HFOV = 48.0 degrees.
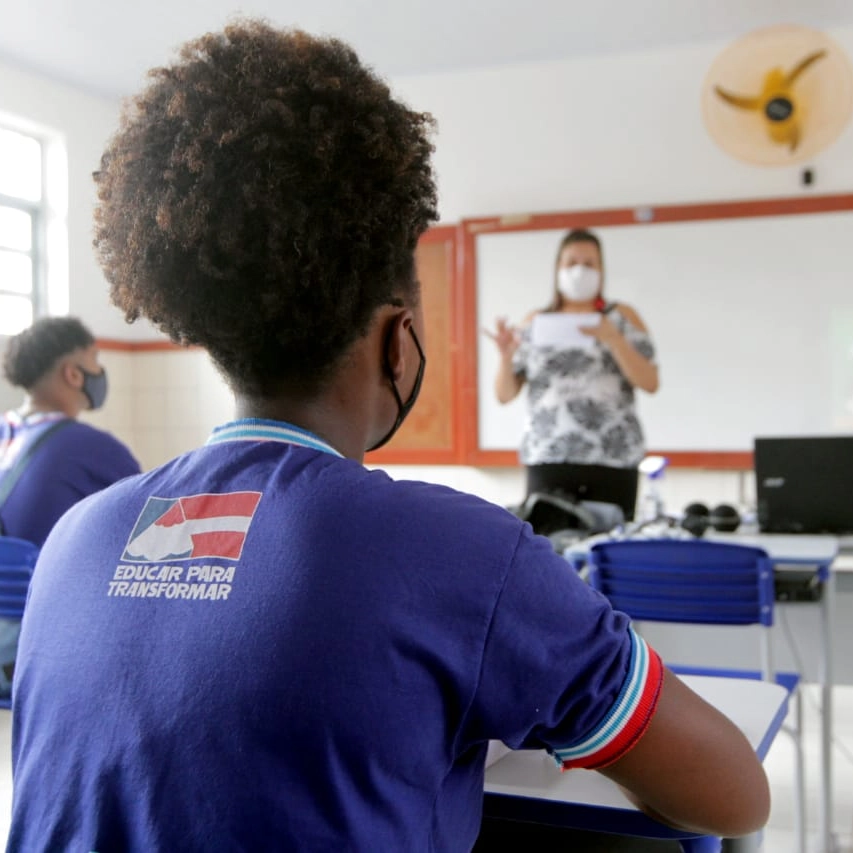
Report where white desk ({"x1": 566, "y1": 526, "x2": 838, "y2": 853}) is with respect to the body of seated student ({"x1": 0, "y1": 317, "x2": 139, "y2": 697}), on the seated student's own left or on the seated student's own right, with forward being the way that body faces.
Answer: on the seated student's own right

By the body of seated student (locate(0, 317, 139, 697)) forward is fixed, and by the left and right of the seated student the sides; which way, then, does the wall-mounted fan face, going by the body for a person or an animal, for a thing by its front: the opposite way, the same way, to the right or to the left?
the opposite way

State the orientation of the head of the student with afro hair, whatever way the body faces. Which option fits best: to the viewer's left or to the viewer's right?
to the viewer's right

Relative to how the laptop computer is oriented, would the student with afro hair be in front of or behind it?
behind

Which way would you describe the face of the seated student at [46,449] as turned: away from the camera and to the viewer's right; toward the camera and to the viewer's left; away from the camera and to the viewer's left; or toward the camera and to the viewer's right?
away from the camera and to the viewer's right

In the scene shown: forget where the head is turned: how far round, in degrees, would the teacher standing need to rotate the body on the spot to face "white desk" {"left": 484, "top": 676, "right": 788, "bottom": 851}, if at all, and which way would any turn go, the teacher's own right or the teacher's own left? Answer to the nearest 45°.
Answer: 0° — they already face it

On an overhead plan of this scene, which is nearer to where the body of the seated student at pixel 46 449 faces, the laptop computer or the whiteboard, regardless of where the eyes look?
the whiteboard

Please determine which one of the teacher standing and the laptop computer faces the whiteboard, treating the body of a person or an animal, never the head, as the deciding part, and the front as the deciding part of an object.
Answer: the laptop computer

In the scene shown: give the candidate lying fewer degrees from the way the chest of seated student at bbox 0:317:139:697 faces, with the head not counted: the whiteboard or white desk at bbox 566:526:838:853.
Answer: the whiteboard

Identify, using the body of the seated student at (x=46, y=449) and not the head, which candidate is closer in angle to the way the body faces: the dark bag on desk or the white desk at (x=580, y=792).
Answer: the dark bag on desk

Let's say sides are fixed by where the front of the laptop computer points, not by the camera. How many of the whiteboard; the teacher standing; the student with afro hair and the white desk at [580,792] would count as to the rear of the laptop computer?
2

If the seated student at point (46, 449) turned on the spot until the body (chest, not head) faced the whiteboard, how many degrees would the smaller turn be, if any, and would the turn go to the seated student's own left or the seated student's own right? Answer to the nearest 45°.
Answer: approximately 45° to the seated student's own right

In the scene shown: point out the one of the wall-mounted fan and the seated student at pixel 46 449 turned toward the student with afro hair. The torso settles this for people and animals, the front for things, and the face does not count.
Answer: the wall-mounted fan

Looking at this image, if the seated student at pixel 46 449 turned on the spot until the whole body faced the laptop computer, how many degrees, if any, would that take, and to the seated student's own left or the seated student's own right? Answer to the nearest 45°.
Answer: approximately 45° to the seated student's own right

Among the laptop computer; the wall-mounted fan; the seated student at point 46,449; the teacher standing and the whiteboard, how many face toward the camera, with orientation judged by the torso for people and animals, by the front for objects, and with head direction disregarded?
3
